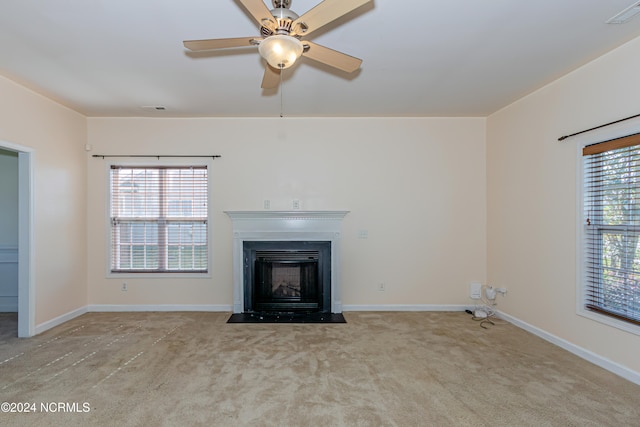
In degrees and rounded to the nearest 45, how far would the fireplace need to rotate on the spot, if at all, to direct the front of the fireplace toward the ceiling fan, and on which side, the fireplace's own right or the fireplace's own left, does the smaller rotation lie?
0° — it already faces it

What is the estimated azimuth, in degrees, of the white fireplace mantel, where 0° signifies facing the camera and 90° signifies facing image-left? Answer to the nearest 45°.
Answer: approximately 0°

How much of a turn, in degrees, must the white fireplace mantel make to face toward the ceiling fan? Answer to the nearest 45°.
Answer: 0° — it already faces it
